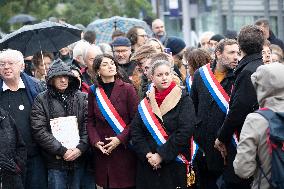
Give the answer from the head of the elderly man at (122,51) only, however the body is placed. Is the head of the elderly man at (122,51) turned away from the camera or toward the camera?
toward the camera

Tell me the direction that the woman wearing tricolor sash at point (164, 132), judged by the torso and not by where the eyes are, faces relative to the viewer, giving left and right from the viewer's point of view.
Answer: facing the viewer

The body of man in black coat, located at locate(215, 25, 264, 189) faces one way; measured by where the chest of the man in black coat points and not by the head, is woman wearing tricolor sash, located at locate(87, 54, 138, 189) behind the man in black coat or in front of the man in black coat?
in front

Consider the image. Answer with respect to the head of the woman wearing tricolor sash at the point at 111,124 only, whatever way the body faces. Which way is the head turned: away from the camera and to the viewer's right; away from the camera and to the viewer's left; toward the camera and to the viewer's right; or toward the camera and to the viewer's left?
toward the camera and to the viewer's right

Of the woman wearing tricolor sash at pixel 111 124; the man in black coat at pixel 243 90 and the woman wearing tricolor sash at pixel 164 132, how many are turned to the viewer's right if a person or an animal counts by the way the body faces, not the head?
0

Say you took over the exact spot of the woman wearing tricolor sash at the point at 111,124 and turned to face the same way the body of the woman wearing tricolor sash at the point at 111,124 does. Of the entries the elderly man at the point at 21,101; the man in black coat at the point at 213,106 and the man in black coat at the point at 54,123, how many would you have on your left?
1

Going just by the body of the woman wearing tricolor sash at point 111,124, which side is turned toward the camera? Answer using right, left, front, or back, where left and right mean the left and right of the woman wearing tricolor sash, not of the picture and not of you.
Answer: front

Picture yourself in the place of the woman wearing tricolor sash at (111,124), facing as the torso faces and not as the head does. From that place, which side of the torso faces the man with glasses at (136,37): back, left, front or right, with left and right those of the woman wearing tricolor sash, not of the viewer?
back

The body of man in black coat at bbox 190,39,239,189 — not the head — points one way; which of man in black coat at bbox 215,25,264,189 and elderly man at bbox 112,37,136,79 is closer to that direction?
the man in black coat
